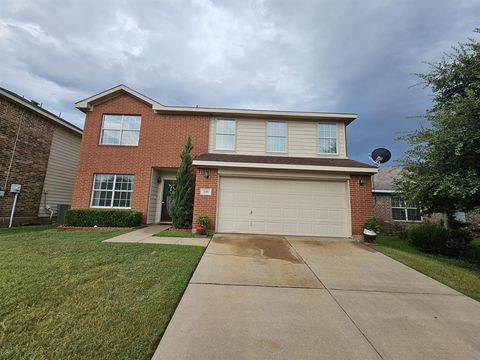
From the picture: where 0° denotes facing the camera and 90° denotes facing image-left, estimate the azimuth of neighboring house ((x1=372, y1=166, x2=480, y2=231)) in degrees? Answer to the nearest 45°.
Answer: approximately 0°

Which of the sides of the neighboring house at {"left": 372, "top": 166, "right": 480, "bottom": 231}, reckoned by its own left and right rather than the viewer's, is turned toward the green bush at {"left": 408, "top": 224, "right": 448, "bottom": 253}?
front

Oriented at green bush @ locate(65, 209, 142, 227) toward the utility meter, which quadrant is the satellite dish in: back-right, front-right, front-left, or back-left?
back-right

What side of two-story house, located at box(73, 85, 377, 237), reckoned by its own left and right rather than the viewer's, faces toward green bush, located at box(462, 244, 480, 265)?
left

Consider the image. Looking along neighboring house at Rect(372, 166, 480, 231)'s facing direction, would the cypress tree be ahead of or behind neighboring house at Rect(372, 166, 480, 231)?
ahead

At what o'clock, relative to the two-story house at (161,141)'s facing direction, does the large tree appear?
The large tree is roughly at 10 o'clock from the two-story house.

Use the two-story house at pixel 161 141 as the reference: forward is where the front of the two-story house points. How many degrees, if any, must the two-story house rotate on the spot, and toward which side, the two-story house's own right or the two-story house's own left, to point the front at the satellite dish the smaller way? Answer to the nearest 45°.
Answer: approximately 90° to the two-story house's own left

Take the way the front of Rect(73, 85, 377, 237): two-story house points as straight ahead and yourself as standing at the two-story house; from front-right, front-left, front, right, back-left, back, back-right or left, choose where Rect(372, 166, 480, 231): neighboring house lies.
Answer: left

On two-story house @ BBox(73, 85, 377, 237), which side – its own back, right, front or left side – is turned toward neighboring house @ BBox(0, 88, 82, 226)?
right

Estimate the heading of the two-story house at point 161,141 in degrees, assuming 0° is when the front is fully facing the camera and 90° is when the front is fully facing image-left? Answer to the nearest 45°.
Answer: approximately 0°

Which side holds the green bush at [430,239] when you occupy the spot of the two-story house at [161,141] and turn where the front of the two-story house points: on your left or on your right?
on your left

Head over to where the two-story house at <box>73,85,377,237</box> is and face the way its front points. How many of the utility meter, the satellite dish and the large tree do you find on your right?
1

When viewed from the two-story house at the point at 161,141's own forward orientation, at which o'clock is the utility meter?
The utility meter is roughly at 3 o'clock from the two-story house.
